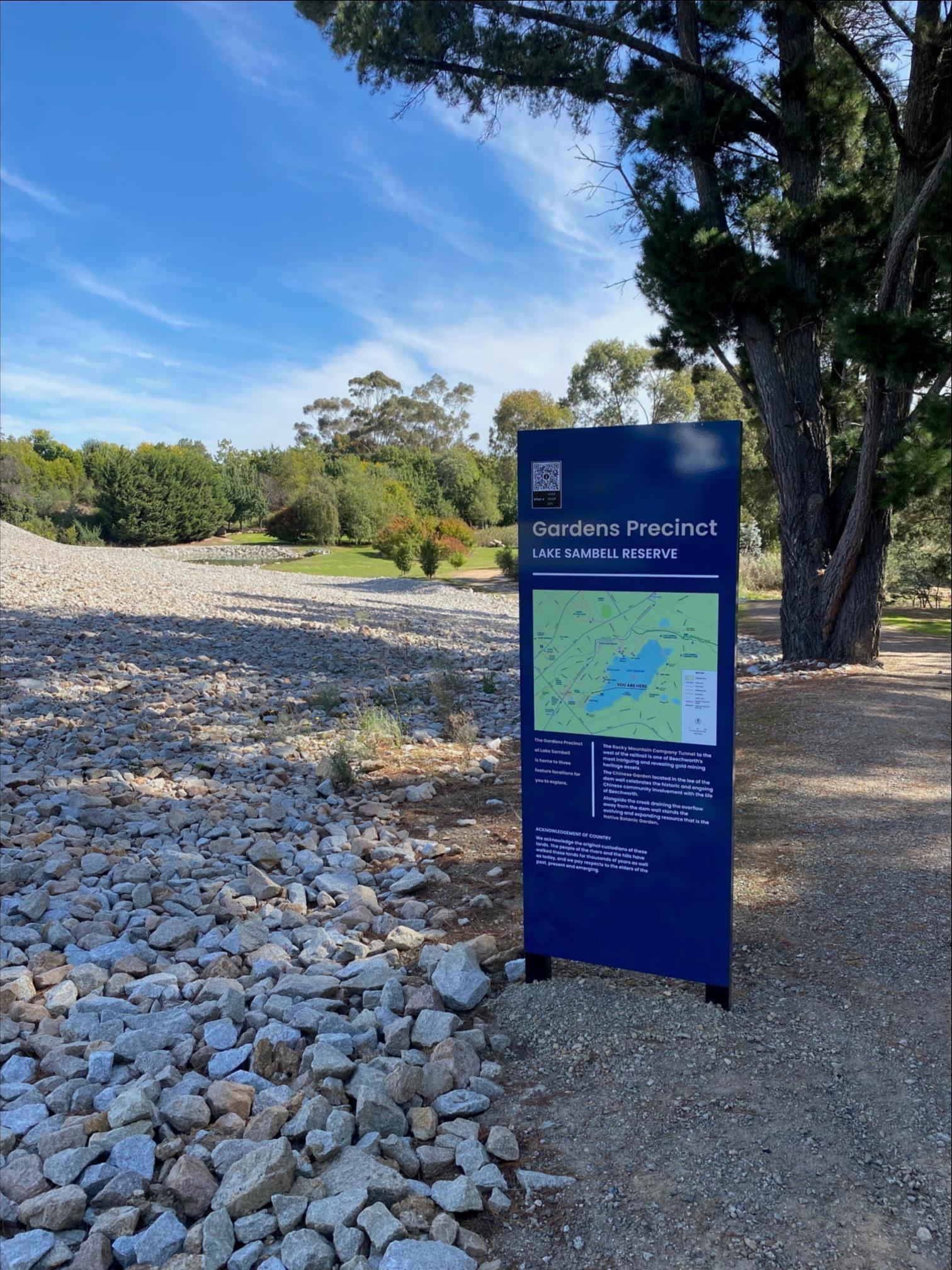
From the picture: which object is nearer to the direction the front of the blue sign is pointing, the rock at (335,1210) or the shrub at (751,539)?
the rock

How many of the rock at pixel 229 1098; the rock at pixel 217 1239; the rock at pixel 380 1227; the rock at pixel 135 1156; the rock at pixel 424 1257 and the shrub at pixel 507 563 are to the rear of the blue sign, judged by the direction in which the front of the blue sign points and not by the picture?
1

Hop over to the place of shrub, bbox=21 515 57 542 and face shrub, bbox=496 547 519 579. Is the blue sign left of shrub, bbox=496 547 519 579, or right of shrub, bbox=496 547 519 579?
right

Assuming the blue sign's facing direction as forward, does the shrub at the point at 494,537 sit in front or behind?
behind

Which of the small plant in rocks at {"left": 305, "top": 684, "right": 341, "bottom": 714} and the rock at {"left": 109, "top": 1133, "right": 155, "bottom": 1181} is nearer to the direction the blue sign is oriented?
the rock

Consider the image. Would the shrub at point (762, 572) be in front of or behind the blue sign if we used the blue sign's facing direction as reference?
behind

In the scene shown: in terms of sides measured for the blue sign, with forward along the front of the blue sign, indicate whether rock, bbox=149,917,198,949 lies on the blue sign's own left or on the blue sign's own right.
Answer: on the blue sign's own right

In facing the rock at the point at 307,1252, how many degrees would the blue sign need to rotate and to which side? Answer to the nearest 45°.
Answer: approximately 45° to its right

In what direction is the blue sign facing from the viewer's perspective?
toward the camera

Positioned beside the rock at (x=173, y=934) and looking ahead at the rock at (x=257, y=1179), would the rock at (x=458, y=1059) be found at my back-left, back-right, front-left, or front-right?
front-left

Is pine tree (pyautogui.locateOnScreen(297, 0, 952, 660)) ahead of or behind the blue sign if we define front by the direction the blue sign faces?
behind

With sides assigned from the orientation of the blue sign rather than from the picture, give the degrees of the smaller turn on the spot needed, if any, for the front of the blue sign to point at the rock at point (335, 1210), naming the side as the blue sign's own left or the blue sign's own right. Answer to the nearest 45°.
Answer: approximately 45° to the blue sign's own right

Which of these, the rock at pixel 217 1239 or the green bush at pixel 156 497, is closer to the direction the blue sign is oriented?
the rock

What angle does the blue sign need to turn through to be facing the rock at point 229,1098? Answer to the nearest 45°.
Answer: approximately 45° to its right

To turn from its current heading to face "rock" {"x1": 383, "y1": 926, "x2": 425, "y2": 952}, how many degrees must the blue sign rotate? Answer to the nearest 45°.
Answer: approximately 135° to its right

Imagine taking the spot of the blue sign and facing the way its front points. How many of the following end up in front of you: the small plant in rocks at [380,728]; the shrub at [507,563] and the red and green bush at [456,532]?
0

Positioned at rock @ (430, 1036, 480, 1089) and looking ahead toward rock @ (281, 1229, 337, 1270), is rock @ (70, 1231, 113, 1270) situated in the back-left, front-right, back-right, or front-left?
front-right

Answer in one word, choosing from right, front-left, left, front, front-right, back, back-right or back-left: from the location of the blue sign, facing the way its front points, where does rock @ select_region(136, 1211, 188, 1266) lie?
front-right

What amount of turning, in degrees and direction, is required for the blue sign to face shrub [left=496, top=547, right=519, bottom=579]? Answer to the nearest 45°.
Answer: approximately 180°
